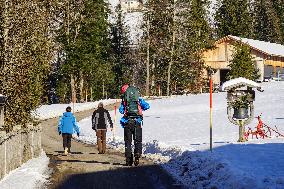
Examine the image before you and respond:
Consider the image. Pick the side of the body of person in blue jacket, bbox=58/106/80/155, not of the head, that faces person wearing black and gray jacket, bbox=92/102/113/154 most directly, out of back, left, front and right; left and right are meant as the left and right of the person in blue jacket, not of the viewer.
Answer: right

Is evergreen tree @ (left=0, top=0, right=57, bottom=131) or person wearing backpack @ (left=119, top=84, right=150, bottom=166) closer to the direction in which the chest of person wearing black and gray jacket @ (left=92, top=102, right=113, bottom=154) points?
the evergreen tree

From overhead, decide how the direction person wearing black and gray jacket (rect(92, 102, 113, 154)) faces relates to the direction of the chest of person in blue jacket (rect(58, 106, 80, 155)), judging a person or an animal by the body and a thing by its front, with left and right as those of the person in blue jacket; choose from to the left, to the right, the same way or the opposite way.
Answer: the same way

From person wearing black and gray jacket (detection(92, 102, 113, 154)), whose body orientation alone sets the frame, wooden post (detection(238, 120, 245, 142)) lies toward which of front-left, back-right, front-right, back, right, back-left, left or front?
right

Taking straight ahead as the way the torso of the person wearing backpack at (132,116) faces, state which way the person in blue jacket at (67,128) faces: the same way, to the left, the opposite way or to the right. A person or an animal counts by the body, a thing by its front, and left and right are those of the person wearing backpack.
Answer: the same way

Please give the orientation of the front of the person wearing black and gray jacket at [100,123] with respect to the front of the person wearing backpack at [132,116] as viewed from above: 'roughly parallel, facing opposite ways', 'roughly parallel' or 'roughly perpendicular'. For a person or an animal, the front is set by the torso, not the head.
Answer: roughly parallel

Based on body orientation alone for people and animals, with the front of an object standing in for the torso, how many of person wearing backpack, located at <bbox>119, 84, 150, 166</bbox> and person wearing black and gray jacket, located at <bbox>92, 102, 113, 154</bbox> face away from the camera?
2

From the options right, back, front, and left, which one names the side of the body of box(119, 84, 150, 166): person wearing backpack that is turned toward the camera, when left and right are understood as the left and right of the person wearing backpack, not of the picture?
back

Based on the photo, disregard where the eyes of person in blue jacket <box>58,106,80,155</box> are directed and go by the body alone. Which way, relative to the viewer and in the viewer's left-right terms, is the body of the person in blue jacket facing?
facing away from the viewer

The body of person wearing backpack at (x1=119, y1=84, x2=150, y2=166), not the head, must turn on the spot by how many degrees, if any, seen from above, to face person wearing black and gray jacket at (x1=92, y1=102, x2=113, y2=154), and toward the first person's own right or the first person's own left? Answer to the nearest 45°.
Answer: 0° — they already face them

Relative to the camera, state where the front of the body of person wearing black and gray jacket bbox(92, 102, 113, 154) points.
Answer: away from the camera

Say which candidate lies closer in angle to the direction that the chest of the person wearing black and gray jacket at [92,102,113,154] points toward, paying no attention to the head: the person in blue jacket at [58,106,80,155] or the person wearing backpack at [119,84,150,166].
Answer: the person in blue jacket

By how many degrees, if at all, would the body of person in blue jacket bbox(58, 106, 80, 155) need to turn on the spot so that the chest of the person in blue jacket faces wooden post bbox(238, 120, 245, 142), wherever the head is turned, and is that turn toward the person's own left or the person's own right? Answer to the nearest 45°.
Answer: approximately 90° to the person's own right
